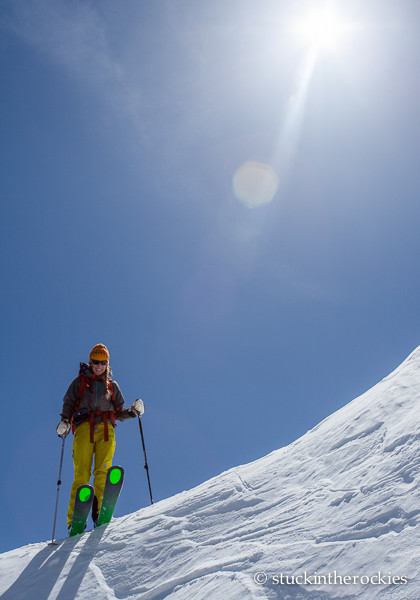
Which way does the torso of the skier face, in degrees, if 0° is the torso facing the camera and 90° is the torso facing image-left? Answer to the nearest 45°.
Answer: approximately 0°
